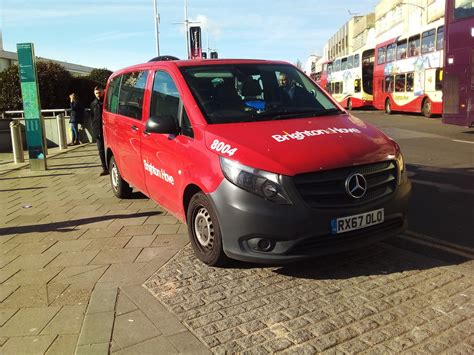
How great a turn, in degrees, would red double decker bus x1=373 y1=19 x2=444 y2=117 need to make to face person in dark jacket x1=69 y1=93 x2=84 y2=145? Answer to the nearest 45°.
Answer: approximately 90° to its right

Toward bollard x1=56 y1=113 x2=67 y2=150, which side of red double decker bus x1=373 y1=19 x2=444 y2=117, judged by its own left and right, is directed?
right

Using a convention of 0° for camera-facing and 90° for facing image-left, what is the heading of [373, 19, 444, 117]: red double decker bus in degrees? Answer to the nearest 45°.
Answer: approximately 315°

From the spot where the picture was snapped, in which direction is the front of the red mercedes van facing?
facing the viewer and to the right of the viewer

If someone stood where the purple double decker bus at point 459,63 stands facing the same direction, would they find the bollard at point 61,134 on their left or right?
on their right

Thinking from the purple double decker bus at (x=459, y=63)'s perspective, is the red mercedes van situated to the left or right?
on its right

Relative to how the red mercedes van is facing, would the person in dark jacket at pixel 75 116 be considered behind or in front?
behind
